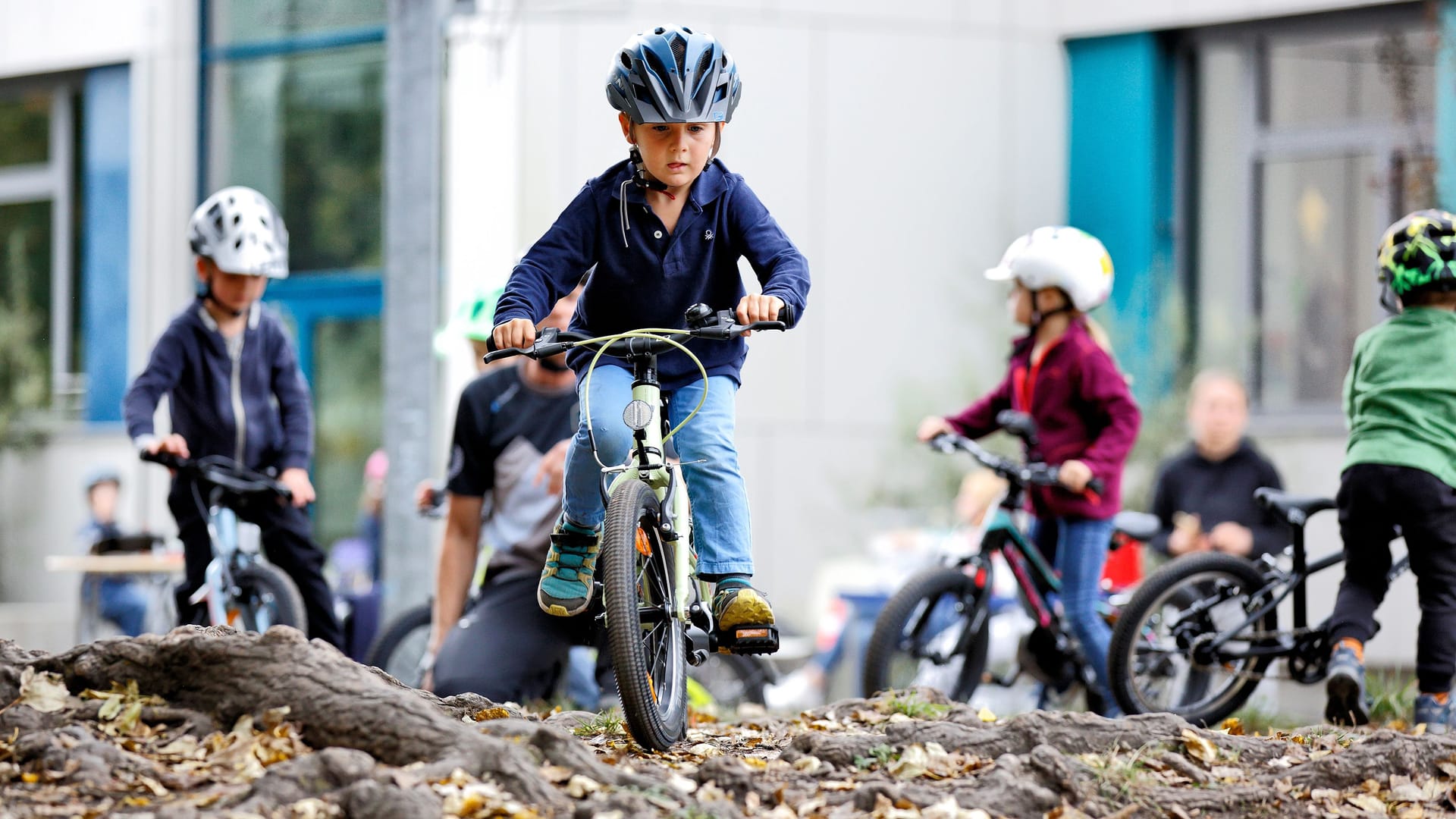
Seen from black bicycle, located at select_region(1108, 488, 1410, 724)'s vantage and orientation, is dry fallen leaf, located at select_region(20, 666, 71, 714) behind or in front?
behind

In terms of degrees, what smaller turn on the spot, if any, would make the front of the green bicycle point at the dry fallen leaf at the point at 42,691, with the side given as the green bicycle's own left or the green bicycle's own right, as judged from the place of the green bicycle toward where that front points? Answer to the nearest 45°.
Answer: approximately 90° to the green bicycle's own right

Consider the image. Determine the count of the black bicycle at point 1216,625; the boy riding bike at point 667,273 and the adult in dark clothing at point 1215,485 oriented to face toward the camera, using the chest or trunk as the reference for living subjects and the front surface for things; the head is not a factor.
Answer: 2

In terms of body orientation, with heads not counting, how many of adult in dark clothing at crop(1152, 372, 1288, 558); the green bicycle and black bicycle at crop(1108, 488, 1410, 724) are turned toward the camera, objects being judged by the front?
2

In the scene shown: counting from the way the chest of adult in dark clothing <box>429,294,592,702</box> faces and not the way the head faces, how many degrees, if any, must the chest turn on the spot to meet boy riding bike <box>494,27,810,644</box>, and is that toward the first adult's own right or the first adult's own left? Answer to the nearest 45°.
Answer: approximately 45° to the first adult's own right

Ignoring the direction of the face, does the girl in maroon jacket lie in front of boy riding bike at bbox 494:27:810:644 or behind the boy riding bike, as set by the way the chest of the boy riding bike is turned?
behind

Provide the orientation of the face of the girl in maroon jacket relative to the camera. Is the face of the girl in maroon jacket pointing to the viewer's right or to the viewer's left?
to the viewer's left

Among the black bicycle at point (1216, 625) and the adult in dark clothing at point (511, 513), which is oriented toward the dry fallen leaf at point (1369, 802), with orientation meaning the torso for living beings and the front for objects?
the adult in dark clothing
